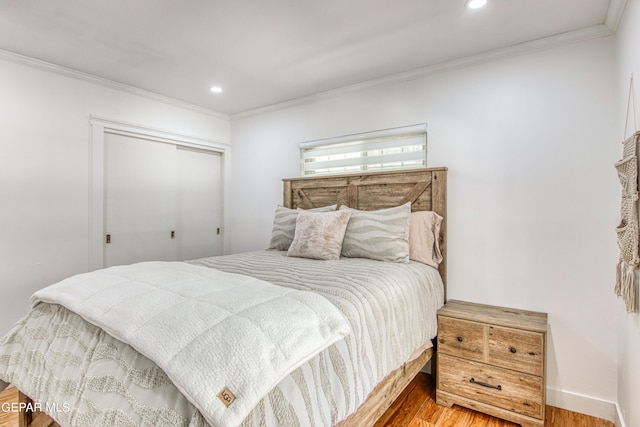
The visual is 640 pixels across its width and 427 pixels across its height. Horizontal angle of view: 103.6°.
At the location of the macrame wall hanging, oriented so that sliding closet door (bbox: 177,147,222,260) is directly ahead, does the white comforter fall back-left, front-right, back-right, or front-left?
front-left

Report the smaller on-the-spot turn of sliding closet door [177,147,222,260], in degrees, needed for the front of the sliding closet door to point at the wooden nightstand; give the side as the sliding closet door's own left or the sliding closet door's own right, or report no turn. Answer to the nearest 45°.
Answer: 0° — it already faces it

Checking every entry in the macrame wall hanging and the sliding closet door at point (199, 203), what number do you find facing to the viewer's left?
1

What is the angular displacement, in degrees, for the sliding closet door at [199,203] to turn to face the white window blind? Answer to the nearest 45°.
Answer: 0° — it already faces it

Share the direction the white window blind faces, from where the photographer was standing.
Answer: facing the viewer and to the left of the viewer

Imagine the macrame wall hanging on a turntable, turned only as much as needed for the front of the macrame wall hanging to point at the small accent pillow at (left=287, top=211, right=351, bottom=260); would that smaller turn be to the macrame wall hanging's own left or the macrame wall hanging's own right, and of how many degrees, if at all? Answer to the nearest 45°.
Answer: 0° — it already faces it

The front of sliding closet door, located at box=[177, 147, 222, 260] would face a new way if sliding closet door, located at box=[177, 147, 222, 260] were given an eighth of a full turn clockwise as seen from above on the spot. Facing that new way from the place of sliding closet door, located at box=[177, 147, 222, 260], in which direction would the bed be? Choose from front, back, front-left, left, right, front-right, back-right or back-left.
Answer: front

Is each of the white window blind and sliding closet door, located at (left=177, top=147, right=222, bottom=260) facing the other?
no

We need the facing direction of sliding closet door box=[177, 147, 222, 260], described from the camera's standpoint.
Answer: facing the viewer and to the right of the viewer

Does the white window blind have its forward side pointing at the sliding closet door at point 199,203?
no

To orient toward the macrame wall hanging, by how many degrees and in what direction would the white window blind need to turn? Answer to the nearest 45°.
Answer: approximately 90° to its left

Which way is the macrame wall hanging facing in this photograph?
to the viewer's left

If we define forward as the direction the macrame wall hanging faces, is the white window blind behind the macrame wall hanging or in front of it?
in front
